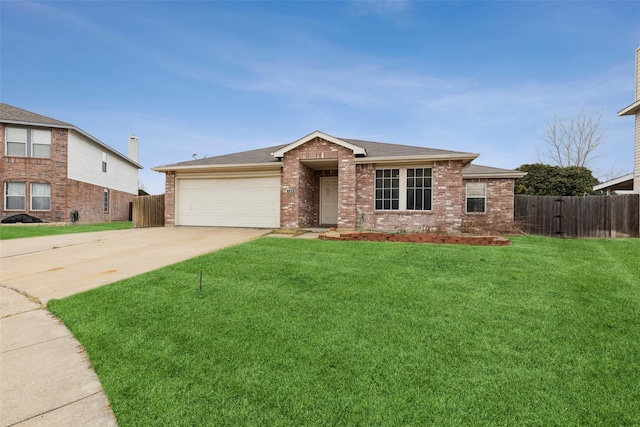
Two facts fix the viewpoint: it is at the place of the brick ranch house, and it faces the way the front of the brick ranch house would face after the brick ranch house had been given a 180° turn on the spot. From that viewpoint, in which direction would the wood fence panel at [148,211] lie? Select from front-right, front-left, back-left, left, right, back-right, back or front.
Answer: left

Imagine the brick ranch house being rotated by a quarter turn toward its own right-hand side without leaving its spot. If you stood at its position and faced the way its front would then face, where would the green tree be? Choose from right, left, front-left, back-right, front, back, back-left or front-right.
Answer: back-right

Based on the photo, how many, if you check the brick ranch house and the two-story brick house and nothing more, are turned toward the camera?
2

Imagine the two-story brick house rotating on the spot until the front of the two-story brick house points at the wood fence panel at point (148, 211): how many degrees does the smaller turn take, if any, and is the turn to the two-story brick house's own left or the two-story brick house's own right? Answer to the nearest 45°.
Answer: approximately 45° to the two-story brick house's own left

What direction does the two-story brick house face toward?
toward the camera

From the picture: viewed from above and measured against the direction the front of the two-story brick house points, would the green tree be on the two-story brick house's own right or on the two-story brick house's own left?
on the two-story brick house's own left

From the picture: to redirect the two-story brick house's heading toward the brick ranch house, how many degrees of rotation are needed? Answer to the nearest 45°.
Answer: approximately 45° to its left

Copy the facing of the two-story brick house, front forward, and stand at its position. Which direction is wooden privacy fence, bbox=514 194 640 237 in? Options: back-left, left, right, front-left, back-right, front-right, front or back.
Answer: front-left
